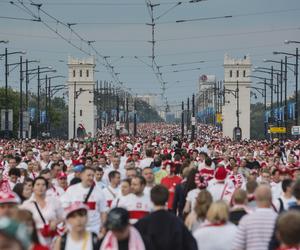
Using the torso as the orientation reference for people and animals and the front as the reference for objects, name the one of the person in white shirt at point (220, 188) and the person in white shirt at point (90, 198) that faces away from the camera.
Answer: the person in white shirt at point (220, 188)

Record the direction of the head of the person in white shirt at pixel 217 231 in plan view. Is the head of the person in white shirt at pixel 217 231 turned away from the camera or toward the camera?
away from the camera

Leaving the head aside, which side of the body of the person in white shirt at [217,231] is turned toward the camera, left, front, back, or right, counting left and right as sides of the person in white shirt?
back

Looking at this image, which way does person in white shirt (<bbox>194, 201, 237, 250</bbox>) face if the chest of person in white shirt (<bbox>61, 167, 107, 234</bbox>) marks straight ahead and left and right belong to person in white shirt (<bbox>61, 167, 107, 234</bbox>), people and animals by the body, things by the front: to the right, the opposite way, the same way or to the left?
the opposite way

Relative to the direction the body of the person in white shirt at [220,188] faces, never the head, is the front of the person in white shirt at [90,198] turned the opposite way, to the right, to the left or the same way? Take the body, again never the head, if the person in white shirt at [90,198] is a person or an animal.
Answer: the opposite way

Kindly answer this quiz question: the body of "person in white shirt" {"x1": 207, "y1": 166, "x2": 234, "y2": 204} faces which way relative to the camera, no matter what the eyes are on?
away from the camera

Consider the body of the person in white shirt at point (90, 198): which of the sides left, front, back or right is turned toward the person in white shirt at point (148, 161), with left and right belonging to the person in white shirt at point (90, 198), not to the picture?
back
